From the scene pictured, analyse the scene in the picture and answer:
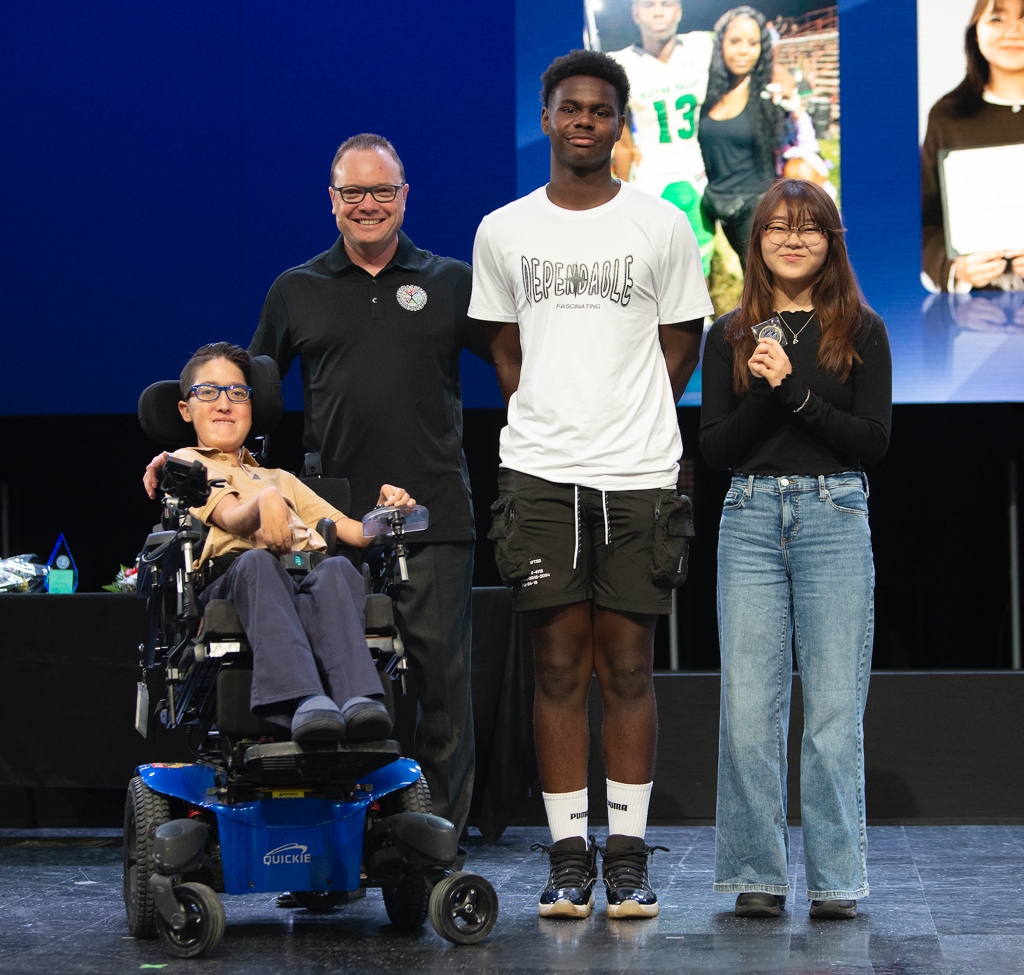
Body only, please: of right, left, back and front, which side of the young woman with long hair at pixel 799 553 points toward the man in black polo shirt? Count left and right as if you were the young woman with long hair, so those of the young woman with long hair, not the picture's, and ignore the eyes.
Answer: right

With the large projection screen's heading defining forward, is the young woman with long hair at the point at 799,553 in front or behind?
in front

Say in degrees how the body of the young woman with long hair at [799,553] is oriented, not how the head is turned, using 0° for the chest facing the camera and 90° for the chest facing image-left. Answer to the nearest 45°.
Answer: approximately 0°

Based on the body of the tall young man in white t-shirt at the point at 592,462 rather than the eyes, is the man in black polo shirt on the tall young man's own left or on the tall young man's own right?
on the tall young man's own right

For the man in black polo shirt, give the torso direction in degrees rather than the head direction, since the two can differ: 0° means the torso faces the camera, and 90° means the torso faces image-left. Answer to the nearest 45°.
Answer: approximately 0°

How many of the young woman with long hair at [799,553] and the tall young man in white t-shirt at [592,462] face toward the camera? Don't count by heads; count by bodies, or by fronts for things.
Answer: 2

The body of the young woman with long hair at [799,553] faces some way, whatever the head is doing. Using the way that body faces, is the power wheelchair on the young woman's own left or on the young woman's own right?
on the young woman's own right
